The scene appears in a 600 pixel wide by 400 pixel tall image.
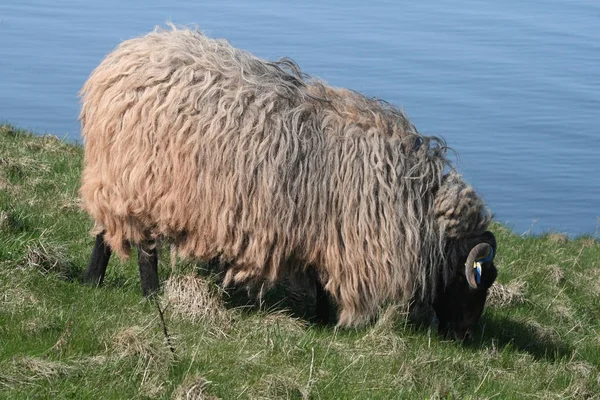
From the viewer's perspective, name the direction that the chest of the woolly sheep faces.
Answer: to the viewer's right

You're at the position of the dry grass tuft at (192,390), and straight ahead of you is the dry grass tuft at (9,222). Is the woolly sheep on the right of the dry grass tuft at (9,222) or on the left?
right

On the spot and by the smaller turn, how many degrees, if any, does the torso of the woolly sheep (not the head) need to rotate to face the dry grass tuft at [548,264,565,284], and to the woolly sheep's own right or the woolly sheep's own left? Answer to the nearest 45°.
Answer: approximately 45° to the woolly sheep's own left

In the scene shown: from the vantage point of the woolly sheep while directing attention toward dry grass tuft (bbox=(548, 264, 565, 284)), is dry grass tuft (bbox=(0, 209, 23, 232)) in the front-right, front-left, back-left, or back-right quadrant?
back-left

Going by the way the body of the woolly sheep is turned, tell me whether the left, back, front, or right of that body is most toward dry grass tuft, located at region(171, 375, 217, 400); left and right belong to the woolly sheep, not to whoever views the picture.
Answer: right

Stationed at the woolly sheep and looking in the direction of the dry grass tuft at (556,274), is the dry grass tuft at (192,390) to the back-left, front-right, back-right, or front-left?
back-right

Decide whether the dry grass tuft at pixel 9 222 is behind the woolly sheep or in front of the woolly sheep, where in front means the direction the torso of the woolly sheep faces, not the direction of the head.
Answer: behind
